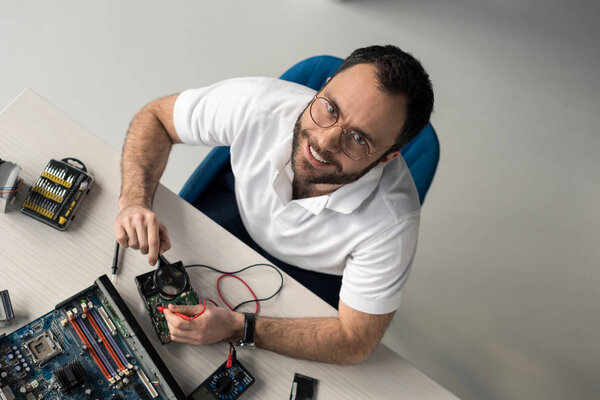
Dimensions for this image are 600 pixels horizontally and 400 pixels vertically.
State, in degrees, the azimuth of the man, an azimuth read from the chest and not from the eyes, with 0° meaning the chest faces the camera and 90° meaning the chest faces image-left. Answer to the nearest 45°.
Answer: approximately 45°

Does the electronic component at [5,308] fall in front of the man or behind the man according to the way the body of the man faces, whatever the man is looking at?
in front
